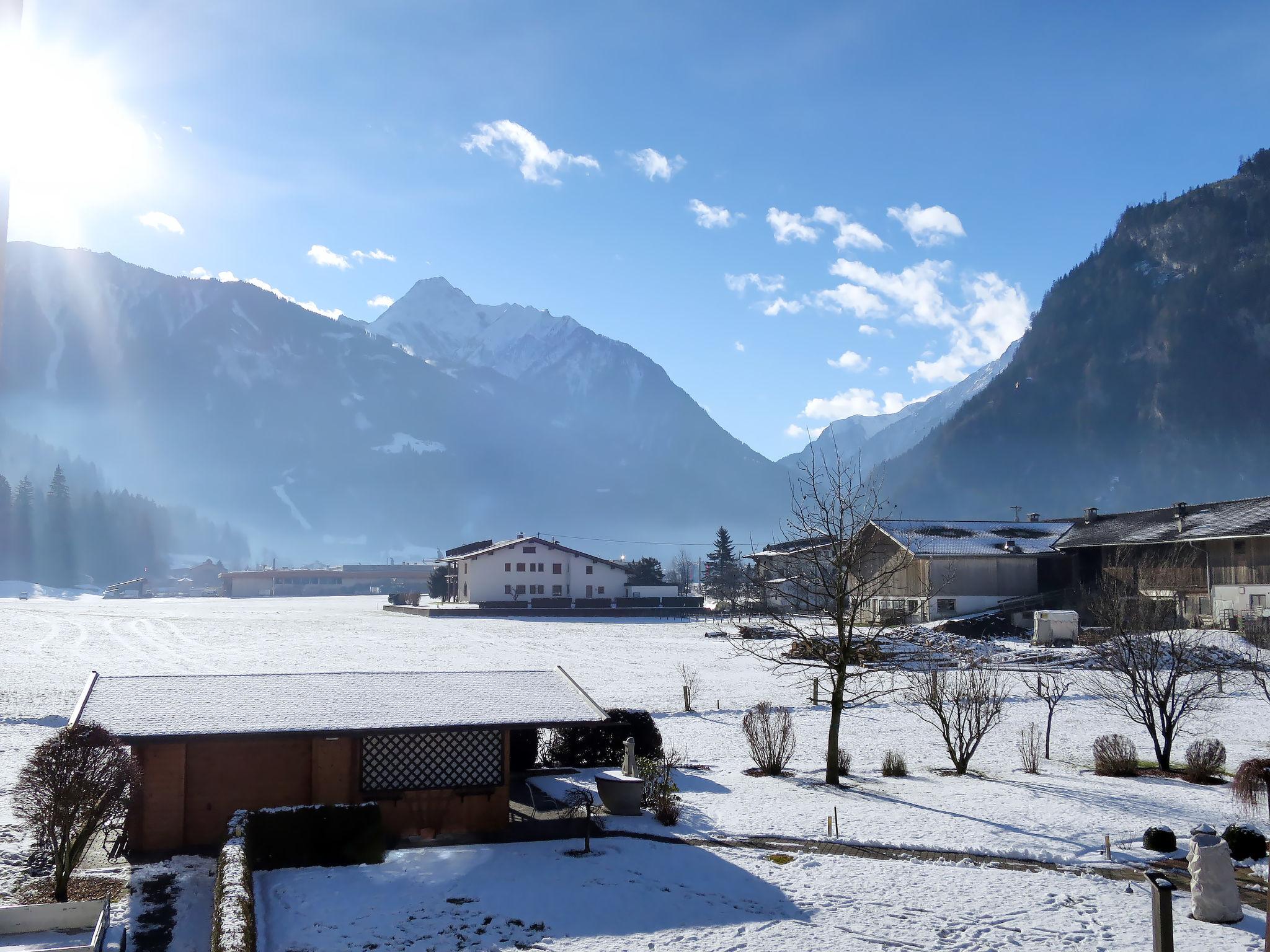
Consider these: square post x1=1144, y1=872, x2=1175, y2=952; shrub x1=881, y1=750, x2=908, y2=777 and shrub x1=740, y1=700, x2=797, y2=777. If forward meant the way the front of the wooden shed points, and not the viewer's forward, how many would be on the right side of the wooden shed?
0

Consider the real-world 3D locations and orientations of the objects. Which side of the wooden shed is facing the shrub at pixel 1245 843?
left

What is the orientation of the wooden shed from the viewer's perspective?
toward the camera

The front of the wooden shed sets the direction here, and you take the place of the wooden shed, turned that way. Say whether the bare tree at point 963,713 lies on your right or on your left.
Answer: on your left

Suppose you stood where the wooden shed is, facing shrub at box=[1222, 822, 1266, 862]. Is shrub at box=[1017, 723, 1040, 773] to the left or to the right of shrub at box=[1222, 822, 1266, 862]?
left

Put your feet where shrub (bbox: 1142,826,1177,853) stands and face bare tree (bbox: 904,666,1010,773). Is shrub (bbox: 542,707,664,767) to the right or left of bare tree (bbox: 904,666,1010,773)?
left

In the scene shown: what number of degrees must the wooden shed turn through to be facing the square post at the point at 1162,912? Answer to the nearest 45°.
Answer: approximately 45° to its left

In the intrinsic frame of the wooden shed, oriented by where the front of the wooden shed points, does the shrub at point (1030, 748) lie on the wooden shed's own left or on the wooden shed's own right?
on the wooden shed's own left

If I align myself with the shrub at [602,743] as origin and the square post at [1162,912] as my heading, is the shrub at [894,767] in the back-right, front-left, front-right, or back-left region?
front-left

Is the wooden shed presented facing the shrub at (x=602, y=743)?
no

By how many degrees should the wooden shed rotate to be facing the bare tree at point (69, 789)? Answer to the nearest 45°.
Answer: approximately 45° to its right

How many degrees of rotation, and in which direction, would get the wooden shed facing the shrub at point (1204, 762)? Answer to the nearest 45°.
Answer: approximately 90° to its left

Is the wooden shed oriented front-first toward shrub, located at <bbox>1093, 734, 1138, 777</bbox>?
no

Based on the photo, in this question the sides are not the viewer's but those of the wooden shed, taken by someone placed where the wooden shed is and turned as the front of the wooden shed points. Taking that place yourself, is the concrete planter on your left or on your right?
on your left
